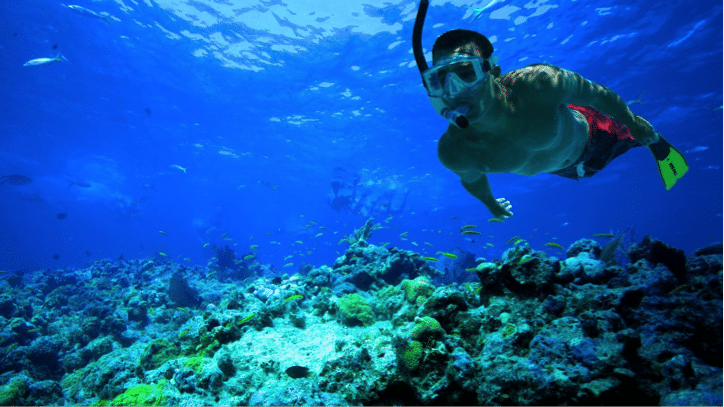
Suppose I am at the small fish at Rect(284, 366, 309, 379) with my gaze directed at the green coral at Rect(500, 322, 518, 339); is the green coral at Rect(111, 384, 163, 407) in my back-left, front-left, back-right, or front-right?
back-right
